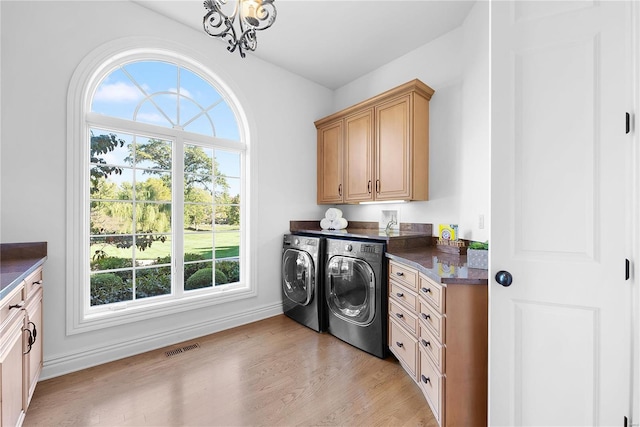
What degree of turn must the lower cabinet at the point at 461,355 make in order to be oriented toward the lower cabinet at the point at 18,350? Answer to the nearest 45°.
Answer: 0° — it already faces it

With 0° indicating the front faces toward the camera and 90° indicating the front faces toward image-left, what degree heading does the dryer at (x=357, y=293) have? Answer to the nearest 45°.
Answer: approximately 45°

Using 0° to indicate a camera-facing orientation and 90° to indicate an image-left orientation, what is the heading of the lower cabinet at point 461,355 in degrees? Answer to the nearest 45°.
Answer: approximately 45°

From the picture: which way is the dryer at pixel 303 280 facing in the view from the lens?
facing the viewer and to the left of the viewer

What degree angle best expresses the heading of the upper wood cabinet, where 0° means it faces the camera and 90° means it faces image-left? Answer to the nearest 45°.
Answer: approximately 45°

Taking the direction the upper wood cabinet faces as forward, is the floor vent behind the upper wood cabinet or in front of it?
in front

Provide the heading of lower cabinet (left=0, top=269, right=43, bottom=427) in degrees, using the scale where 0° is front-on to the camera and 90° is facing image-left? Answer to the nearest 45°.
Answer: approximately 270°

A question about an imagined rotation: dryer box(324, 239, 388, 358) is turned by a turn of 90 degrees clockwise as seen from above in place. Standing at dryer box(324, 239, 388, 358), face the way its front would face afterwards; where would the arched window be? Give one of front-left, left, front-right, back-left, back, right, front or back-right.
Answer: front-left

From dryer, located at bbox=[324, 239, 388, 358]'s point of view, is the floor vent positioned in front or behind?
in front
